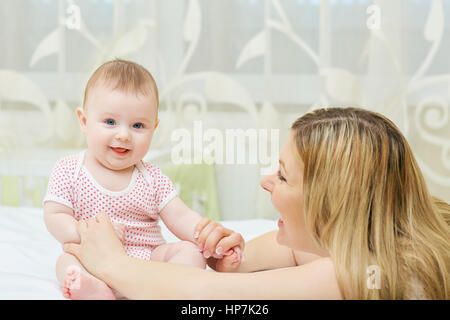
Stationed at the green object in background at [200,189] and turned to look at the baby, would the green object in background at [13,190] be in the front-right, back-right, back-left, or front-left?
front-right

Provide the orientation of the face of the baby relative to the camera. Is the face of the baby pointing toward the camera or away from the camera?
toward the camera

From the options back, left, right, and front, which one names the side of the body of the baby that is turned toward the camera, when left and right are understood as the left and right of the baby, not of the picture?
front

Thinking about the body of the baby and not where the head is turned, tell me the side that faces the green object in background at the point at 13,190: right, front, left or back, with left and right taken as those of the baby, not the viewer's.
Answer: back

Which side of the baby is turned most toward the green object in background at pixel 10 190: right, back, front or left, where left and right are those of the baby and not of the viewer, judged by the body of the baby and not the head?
back

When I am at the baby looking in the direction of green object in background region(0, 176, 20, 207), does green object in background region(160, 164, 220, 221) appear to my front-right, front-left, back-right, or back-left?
front-right

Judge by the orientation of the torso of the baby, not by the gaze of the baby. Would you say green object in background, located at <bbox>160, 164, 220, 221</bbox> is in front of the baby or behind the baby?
behind
